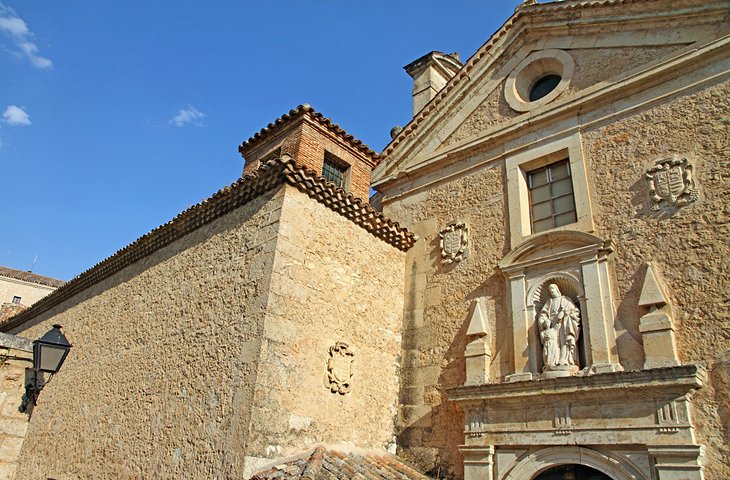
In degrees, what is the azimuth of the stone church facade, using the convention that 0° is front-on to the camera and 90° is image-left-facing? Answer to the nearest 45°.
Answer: approximately 45°
